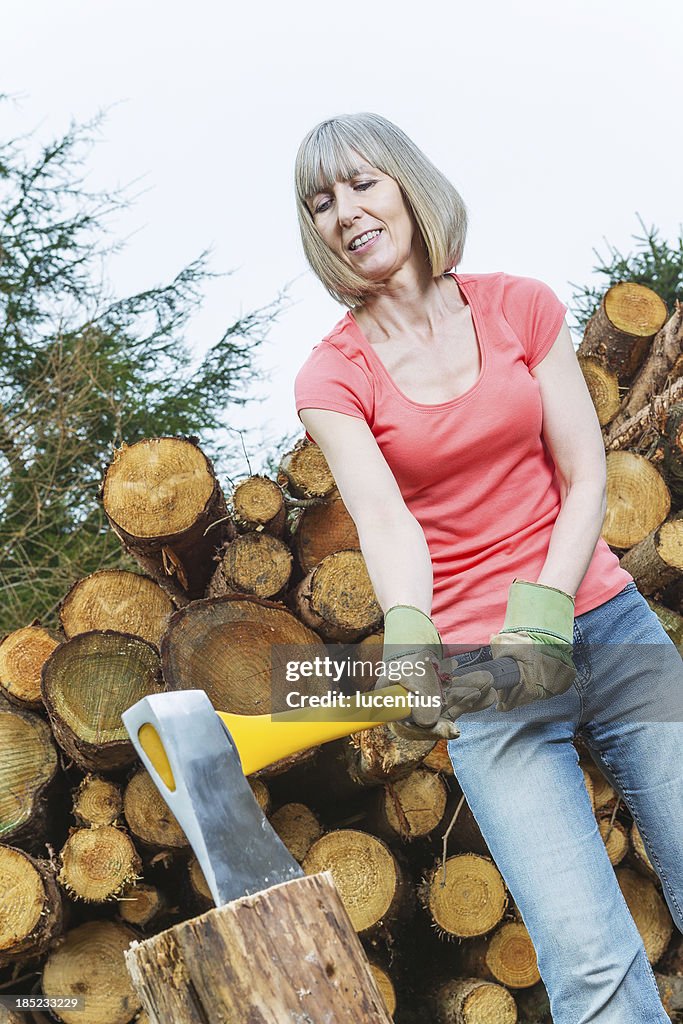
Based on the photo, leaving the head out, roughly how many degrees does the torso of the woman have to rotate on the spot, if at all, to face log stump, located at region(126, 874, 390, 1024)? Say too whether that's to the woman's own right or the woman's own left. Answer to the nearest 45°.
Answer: approximately 45° to the woman's own right

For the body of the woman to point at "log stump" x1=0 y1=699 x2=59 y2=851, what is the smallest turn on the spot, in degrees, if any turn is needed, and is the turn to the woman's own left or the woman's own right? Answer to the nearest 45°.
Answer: approximately 135° to the woman's own right

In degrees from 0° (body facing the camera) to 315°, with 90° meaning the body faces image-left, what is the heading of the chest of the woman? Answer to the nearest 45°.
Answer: approximately 0°

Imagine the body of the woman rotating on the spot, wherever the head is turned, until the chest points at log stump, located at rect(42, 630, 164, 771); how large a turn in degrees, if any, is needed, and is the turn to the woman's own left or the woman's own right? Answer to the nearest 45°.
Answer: approximately 135° to the woman's own right

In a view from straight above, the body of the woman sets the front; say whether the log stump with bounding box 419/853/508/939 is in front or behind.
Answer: behind

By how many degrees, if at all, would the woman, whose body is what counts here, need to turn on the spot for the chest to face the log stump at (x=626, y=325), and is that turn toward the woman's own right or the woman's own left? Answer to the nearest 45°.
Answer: approximately 180°
